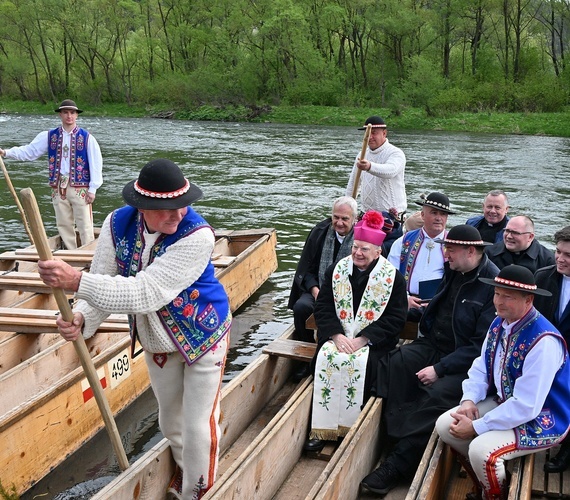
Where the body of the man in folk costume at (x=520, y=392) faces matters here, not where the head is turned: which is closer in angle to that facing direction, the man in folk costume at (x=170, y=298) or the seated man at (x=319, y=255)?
the man in folk costume

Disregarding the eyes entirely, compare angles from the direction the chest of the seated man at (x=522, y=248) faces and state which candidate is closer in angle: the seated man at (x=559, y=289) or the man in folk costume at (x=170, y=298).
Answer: the man in folk costume

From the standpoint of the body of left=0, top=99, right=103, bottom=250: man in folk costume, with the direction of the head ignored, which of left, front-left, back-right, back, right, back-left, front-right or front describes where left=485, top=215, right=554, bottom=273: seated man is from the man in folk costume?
front-left

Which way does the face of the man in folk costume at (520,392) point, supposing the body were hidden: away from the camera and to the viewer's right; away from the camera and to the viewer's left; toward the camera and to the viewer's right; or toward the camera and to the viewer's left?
toward the camera and to the viewer's left

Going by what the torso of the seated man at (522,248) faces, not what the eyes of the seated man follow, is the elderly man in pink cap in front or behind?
in front

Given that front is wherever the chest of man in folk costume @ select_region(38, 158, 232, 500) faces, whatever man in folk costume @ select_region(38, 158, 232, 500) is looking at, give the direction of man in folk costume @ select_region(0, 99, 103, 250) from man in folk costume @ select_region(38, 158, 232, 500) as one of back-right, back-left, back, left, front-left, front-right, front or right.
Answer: back-right

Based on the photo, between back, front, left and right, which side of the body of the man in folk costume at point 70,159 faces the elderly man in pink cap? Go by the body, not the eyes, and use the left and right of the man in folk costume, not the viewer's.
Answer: front

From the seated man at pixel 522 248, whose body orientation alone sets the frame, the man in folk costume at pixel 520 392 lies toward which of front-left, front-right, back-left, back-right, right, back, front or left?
front-left

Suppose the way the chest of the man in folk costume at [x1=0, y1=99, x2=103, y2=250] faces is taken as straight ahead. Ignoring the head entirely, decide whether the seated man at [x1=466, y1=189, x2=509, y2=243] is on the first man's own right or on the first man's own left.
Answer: on the first man's own left

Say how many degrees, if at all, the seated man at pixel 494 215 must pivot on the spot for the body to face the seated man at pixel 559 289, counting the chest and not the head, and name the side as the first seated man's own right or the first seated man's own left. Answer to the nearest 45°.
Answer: approximately 45° to the first seated man's own left

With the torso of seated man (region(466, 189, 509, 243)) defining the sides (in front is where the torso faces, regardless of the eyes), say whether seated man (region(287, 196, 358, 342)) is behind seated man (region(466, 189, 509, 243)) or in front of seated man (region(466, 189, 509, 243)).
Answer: in front
